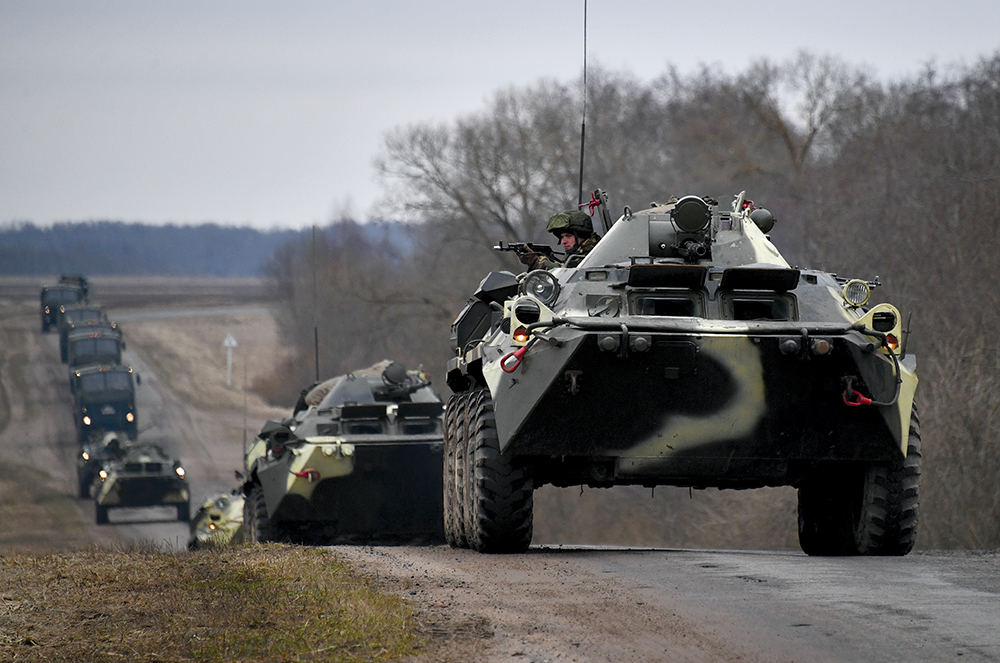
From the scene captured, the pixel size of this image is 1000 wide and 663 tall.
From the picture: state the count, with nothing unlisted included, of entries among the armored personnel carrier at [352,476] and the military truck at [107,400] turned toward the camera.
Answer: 2

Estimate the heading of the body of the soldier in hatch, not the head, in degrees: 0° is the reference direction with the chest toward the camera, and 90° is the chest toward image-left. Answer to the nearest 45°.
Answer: approximately 45°

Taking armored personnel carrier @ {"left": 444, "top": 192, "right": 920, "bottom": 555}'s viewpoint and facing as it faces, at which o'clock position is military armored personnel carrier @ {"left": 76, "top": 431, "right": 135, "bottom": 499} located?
The military armored personnel carrier is roughly at 5 o'clock from the armored personnel carrier.

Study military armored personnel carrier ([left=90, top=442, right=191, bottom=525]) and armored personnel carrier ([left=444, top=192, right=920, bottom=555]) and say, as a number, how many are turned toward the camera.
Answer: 2

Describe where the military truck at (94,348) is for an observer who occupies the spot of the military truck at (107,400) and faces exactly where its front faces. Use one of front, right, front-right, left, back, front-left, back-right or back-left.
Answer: back

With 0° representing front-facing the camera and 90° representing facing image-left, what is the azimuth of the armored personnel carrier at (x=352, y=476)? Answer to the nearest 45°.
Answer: approximately 0°

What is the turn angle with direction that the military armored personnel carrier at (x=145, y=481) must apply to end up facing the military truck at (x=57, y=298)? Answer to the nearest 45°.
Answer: approximately 180°

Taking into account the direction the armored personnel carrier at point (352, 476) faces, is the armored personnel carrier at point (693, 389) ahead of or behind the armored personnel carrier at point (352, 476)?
ahead
